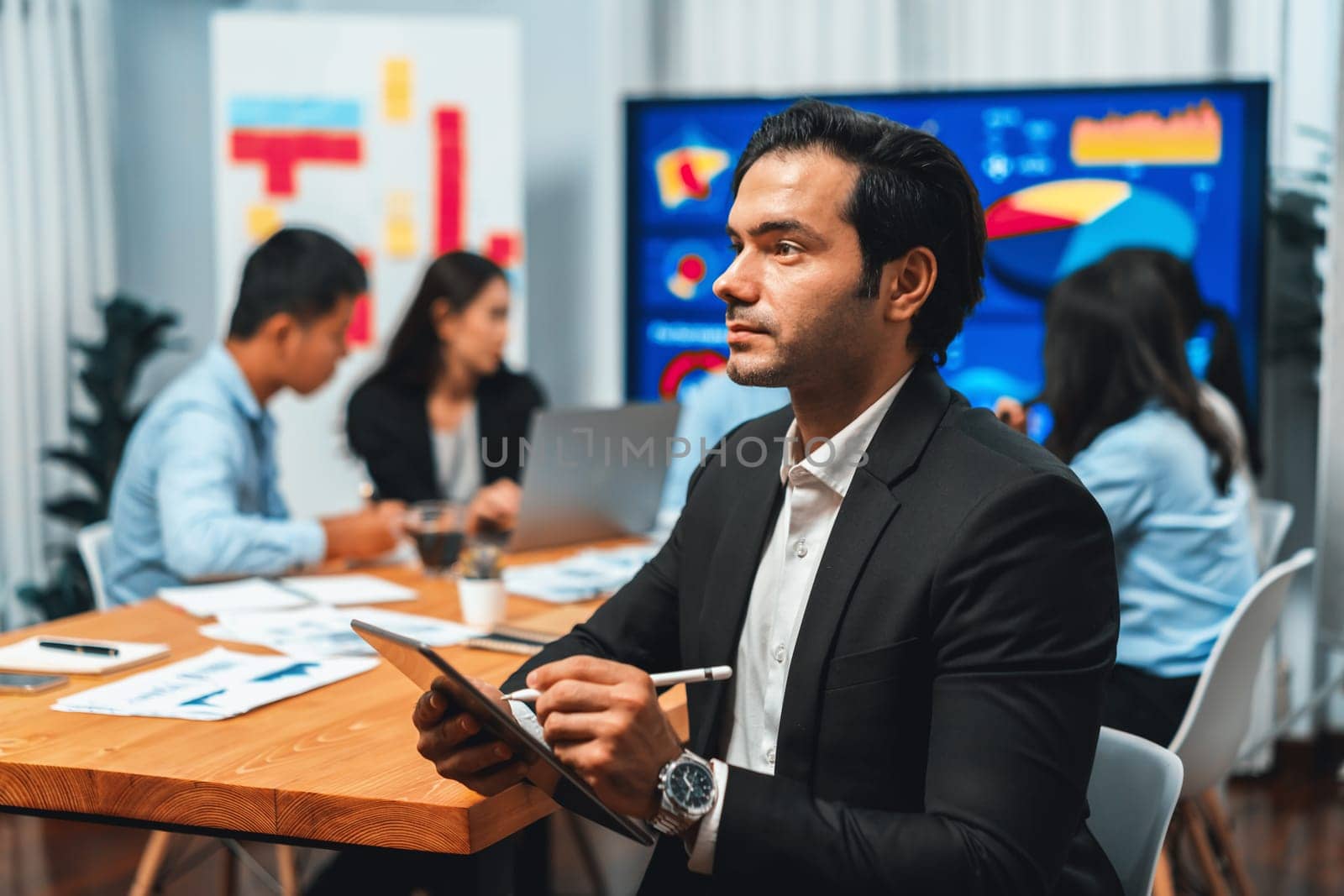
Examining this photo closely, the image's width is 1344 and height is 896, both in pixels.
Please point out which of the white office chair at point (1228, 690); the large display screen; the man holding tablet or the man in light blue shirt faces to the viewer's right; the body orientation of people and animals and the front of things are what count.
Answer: the man in light blue shirt

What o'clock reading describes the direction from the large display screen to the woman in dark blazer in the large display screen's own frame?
The woman in dark blazer is roughly at 2 o'clock from the large display screen.

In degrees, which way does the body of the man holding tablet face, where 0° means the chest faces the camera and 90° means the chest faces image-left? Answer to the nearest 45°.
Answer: approximately 45°

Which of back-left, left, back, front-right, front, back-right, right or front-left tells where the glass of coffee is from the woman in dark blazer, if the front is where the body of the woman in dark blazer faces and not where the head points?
front-right

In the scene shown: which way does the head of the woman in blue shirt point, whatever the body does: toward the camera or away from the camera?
away from the camera

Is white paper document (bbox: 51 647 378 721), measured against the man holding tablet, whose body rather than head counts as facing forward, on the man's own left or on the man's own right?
on the man's own right

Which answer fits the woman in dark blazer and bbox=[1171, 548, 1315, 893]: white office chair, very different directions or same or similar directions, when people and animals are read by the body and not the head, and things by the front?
very different directions

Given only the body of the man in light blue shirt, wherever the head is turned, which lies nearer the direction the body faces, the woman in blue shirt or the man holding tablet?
the woman in blue shirt

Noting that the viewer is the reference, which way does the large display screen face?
facing the viewer

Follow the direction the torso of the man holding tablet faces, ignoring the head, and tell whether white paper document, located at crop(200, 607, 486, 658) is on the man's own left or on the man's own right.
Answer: on the man's own right

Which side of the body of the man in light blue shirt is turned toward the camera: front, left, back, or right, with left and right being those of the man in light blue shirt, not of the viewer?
right

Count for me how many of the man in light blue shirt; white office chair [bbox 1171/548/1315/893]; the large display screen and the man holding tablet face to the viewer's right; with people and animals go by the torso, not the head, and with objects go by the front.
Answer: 1
